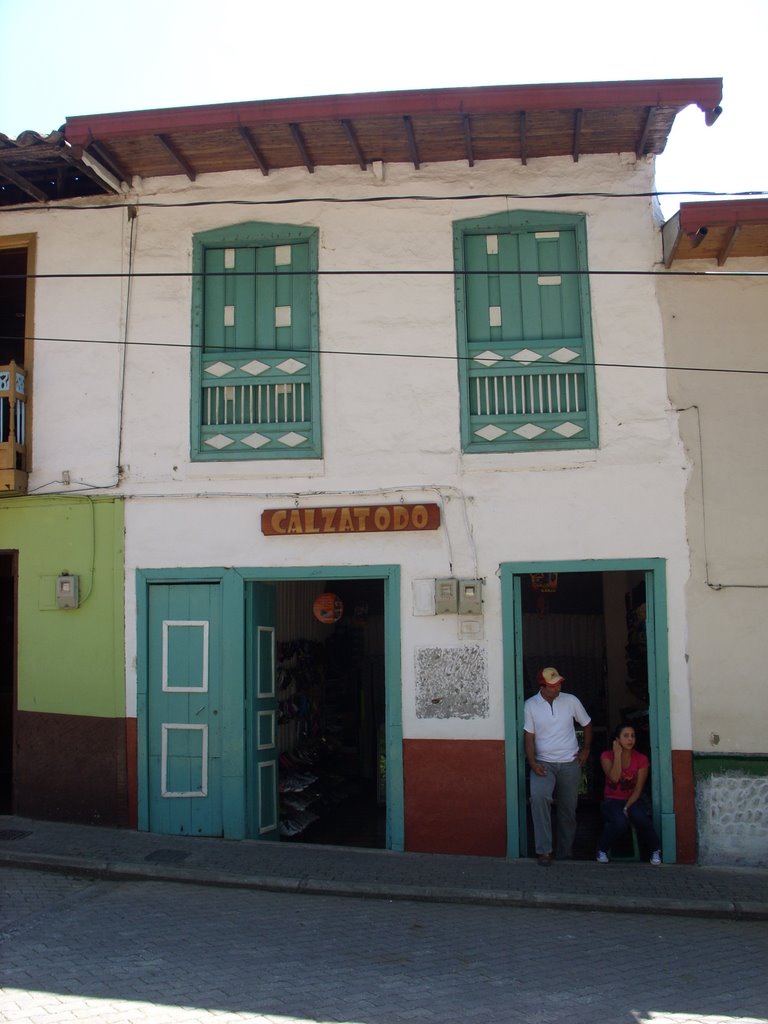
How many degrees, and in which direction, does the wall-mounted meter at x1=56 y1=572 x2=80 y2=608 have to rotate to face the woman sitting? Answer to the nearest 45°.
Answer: approximately 45° to its left

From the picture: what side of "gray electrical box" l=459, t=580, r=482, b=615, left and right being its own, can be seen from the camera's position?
front

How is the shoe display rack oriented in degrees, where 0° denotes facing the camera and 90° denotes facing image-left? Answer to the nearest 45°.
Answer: approximately 315°

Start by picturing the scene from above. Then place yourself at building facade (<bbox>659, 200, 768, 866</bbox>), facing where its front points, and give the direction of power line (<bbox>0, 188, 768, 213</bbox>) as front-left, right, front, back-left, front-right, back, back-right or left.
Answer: right

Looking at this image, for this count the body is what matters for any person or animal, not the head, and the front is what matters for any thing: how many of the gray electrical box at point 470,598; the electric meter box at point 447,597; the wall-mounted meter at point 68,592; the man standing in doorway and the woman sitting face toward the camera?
5

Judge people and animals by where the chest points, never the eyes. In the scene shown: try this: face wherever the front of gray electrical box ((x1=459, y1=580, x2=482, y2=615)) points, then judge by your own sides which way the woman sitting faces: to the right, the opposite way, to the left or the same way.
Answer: the same way

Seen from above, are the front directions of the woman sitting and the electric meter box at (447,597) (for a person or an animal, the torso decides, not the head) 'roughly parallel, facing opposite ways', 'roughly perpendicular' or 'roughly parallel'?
roughly parallel

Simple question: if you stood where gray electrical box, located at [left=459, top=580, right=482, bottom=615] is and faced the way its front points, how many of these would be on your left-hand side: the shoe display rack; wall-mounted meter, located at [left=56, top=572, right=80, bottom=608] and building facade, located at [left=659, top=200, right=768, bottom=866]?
1

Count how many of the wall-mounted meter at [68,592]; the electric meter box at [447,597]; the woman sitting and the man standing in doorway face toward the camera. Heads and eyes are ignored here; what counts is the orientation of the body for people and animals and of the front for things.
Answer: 4

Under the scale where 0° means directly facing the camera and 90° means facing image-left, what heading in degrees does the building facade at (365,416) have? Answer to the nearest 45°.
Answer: approximately 0°

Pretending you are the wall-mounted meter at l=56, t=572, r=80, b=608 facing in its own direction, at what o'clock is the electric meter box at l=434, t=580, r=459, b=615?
The electric meter box is roughly at 10 o'clock from the wall-mounted meter.

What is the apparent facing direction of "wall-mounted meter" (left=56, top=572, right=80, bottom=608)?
toward the camera

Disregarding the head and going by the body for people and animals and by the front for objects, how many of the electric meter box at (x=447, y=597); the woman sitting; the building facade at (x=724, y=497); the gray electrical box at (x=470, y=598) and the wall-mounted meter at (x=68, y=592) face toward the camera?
5

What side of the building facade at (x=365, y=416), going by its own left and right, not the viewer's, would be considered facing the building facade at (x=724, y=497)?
left

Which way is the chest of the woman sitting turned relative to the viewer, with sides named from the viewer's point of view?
facing the viewer
